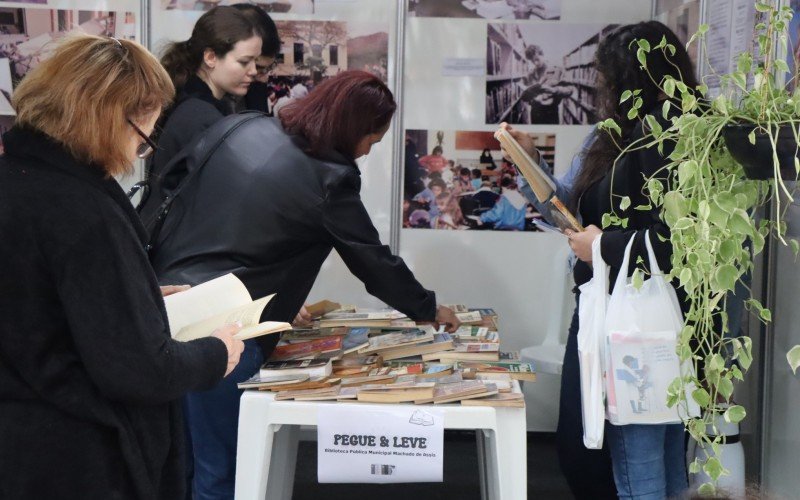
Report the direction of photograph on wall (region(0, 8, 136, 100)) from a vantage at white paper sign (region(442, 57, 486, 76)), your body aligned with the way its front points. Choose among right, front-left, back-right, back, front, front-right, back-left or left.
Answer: right

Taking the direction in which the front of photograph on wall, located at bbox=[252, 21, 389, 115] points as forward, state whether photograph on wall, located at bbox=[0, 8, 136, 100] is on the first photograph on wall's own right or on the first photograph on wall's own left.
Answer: on the first photograph on wall's own right

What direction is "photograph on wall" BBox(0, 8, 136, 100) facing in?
toward the camera

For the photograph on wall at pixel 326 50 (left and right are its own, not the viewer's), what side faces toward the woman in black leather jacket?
front

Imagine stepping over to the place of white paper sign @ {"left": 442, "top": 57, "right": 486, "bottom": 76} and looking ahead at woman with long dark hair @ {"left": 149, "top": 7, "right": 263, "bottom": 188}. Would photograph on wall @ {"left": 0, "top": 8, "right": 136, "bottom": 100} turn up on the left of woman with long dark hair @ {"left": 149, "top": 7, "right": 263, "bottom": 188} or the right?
right

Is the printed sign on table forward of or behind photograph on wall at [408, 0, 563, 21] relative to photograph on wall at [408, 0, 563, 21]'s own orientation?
forward

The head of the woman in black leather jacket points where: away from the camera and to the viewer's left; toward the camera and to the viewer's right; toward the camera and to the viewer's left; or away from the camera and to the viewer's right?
away from the camera and to the viewer's right

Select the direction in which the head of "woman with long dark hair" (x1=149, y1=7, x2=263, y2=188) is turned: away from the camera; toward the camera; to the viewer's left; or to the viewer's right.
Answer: to the viewer's right

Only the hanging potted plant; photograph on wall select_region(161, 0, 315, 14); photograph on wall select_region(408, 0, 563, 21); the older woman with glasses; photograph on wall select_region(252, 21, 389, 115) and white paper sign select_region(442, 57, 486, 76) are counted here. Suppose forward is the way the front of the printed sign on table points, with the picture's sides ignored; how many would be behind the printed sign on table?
4

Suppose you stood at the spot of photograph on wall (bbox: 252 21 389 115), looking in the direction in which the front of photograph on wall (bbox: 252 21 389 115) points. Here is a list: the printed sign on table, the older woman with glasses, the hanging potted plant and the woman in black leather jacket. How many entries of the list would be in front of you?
4
